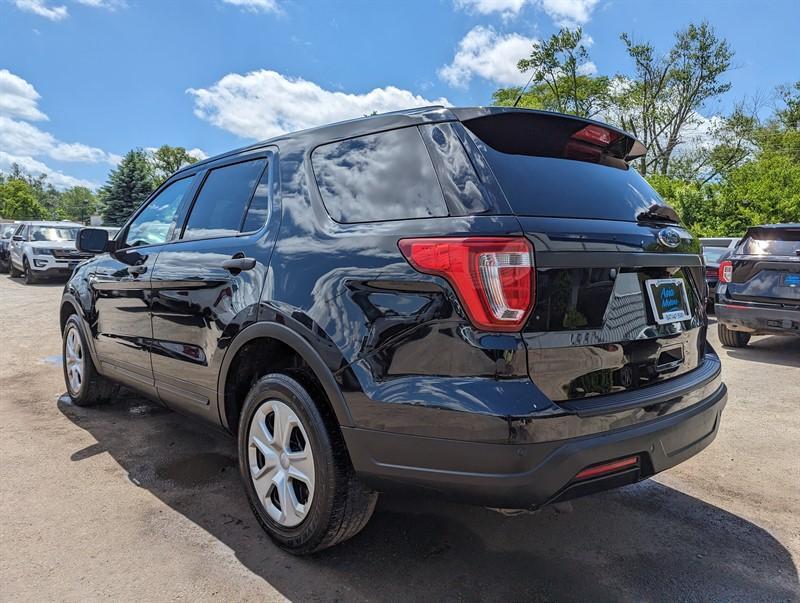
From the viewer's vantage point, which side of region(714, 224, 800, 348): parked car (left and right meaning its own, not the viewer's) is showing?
back

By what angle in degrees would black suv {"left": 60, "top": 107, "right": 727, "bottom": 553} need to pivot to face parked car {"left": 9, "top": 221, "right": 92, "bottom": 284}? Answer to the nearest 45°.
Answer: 0° — it already faces it

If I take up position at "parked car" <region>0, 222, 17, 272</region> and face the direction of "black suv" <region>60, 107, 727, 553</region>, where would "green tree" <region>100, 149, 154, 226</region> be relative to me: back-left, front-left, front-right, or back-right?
back-left

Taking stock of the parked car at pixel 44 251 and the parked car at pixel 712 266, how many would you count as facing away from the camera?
1

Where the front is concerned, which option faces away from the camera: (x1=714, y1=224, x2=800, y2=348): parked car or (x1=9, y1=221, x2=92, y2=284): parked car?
(x1=714, y1=224, x2=800, y2=348): parked car

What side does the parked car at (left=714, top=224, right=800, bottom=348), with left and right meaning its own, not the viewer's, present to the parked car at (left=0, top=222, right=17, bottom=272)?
left

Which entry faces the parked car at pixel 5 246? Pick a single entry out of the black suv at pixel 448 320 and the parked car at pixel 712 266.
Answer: the black suv

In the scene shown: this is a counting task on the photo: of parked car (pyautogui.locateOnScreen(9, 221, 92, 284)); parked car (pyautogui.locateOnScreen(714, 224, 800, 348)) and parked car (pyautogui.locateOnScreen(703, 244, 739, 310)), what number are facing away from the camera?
2

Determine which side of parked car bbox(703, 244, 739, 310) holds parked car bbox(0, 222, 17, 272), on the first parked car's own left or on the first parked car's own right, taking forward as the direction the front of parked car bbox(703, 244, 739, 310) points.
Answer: on the first parked car's own left

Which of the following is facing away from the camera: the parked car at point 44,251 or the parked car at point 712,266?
the parked car at point 712,266

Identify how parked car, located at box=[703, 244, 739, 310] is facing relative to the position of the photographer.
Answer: facing away from the viewer

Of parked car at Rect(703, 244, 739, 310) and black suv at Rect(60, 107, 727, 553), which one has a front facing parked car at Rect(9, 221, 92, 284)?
the black suv

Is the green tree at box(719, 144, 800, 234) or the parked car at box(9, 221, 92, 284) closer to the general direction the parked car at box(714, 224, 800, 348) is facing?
the green tree

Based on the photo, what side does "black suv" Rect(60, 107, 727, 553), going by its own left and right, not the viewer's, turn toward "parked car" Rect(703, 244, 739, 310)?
right

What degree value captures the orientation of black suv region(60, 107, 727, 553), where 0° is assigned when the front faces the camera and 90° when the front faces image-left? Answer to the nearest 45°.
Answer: approximately 135°
